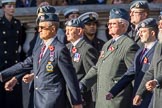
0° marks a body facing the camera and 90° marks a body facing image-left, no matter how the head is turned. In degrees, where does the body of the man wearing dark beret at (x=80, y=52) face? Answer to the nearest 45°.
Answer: approximately 45°

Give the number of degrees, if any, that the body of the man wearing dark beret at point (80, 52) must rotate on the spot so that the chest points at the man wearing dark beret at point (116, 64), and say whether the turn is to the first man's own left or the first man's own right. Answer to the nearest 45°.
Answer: approximately 90° to the first man's own left

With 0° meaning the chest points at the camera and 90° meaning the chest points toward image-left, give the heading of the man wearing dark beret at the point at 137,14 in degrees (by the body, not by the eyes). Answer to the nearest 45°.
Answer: approximately 45°

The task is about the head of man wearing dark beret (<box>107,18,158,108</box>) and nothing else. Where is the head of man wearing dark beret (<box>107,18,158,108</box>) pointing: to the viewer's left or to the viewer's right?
to the viewer's left

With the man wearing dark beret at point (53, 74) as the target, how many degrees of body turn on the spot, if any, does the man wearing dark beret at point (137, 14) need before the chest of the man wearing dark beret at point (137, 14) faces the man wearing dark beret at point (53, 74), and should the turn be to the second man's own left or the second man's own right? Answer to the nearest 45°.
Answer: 0° — they already face them

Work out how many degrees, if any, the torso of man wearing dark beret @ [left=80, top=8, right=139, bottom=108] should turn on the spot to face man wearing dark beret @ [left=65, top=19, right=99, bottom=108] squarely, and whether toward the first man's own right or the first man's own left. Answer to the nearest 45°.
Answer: approximately 90° to the first man's own right

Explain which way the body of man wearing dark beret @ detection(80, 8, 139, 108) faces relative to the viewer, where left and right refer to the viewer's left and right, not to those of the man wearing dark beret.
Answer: facing the viewer and to the left of the viewer

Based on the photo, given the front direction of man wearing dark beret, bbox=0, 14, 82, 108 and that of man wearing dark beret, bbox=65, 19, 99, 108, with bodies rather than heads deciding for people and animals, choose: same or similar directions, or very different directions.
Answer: same or similar directions

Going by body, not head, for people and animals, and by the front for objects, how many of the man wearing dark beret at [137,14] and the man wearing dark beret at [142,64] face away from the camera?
0

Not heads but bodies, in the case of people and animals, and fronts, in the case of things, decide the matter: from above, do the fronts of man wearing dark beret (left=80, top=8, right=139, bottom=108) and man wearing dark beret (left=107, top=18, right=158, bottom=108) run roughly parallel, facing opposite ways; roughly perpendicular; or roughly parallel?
roughly parallel

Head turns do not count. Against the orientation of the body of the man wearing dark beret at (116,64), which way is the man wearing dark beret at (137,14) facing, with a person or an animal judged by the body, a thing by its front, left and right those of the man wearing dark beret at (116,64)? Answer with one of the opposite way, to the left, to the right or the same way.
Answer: the same way

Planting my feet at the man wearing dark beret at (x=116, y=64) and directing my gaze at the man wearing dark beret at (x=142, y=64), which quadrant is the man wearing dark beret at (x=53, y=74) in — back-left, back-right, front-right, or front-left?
back-right

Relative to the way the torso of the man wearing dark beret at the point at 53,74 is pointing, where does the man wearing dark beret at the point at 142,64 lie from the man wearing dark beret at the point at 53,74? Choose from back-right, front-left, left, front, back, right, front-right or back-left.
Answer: back-left

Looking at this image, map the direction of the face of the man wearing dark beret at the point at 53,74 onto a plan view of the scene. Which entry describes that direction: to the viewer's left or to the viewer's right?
to the viewer's left

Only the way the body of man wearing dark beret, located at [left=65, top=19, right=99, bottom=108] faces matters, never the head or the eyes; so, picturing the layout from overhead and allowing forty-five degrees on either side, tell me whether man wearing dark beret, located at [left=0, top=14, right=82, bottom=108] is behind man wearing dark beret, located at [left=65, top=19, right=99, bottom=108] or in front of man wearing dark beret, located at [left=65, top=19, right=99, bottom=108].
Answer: in front

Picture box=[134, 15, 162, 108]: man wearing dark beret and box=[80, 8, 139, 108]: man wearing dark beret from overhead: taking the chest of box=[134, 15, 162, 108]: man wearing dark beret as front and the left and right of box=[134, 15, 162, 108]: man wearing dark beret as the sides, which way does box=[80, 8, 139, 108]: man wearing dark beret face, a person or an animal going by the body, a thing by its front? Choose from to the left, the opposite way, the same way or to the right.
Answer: the same way

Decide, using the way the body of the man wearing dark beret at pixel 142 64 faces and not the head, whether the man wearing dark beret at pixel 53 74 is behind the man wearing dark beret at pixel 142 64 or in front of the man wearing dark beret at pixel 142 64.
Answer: in front
